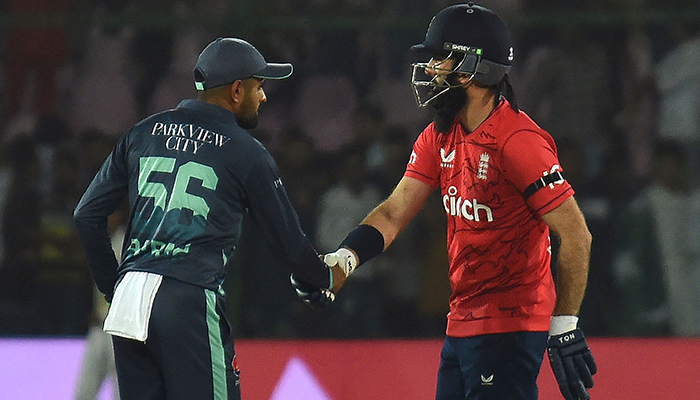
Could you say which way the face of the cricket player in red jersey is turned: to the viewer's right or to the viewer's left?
to the viewer's left

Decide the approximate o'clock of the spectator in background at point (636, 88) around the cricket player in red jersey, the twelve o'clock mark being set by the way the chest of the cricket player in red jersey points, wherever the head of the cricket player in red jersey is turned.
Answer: The spectator in background is roughly at 5 o'clock from the cricket player in red jersey.

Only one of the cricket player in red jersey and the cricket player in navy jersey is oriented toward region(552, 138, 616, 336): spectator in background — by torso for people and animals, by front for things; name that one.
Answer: the cricket player in navy jersey

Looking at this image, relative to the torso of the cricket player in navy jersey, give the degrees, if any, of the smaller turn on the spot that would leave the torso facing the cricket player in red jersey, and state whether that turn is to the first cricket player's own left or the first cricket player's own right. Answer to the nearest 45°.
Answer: approximately 45° to the first cricket player's own right

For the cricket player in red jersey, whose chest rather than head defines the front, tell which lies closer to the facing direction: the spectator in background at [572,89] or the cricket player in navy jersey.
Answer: the cricket player in navy jersey

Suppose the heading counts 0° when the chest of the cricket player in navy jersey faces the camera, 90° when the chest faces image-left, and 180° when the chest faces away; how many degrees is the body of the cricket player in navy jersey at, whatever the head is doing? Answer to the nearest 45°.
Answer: approximately 225°

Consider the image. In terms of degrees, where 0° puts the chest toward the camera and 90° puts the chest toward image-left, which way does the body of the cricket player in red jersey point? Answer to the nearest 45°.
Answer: approximately 45°

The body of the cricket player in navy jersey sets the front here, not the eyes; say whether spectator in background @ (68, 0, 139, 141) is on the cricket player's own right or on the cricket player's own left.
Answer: on the cricket player's own left

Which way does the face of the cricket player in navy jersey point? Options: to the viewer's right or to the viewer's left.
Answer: to the viewer's right

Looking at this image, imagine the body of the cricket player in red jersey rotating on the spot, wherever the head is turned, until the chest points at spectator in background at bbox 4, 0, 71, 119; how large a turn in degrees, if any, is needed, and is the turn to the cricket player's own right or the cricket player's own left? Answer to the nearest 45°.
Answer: approximately 90° to the cricket player's own right

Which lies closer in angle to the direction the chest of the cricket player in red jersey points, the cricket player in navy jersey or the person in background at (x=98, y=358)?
the cricket player in navy jersey

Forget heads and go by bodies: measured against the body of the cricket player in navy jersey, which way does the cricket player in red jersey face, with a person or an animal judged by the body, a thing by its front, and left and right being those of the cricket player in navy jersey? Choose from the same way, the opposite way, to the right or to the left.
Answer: the opposite way
